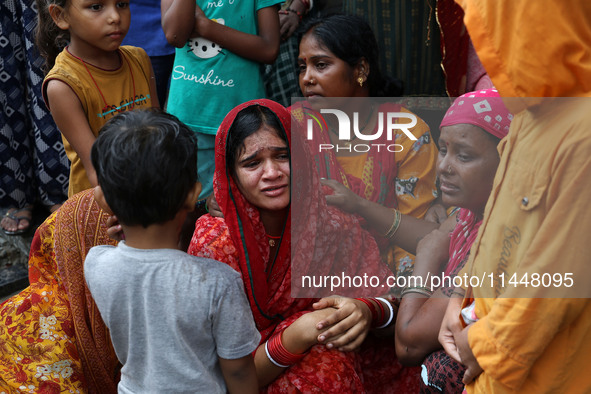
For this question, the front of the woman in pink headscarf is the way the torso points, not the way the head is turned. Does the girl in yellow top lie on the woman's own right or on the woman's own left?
on the woman's own right

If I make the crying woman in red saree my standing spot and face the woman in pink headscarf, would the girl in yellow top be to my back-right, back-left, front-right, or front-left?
back-left

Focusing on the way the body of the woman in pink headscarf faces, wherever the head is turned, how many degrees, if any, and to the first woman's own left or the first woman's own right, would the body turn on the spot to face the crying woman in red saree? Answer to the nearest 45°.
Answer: approximately 45° to the first woman's own right

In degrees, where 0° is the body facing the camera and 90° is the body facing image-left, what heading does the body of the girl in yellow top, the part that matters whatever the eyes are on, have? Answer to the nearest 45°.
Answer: approximately 315°

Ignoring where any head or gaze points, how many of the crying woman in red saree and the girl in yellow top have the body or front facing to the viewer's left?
0

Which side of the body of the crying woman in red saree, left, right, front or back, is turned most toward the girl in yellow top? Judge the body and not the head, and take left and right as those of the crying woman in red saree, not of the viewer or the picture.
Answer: right

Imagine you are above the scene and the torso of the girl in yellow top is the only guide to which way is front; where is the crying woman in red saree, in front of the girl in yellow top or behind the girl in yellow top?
in front

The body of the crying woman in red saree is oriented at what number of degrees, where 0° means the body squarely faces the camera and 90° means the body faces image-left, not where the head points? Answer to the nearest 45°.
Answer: approximately 315°
